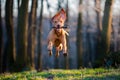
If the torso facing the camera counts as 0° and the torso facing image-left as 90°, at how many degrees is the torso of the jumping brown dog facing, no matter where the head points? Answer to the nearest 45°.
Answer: approximately 0°

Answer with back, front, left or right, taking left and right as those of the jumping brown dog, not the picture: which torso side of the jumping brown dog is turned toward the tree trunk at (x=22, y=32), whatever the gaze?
back

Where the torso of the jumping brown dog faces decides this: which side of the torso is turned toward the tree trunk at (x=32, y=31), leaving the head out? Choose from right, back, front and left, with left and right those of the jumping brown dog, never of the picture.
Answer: back
